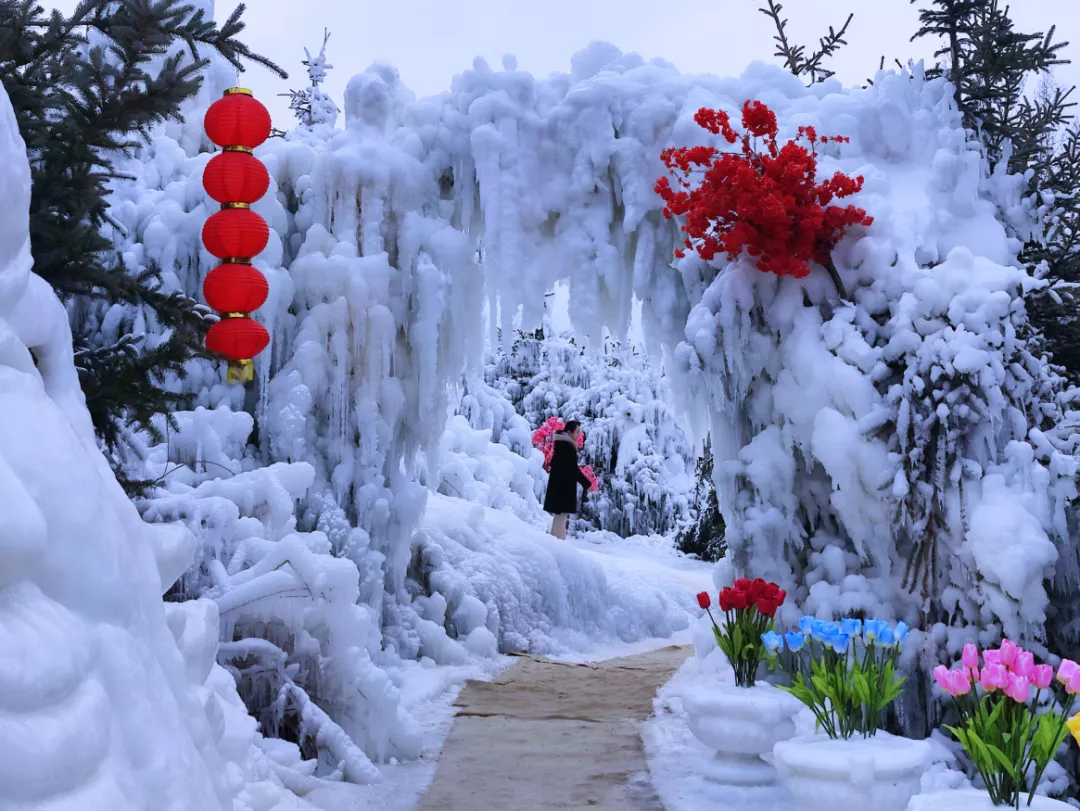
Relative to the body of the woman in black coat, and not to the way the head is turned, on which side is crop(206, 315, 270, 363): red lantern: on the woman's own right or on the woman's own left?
on the woman's own right

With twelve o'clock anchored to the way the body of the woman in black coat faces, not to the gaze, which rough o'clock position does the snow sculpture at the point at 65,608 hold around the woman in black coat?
The snow sculpture is roughly at 3 o'clock from the woman in black coat.

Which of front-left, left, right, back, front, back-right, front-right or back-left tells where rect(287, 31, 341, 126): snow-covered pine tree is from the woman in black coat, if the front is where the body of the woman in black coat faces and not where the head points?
back-left

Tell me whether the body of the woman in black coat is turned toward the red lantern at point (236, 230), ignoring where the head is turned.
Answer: no

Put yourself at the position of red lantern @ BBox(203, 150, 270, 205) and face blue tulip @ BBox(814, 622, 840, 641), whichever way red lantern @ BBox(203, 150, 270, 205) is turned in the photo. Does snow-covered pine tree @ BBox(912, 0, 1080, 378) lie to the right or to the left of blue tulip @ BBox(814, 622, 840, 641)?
left

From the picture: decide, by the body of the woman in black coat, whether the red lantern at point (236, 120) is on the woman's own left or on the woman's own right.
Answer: on the woman's own right

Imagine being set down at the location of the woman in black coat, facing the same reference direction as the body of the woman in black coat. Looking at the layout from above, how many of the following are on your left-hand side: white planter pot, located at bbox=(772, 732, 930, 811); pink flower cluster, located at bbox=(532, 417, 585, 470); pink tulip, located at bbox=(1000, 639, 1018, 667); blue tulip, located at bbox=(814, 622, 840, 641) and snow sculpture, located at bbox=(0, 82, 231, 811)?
1

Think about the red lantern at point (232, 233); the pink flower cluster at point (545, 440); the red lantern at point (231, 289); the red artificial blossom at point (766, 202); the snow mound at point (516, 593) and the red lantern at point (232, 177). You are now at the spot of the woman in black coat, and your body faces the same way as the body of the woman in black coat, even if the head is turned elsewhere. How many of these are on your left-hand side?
1

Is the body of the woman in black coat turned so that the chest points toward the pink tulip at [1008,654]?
no

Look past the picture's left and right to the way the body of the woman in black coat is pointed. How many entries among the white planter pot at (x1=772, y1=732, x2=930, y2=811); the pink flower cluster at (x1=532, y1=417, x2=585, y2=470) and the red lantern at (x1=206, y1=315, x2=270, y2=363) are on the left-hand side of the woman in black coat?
1

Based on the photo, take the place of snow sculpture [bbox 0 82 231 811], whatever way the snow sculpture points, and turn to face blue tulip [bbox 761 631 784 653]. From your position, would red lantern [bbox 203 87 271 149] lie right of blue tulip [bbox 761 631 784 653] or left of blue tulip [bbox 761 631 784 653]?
left

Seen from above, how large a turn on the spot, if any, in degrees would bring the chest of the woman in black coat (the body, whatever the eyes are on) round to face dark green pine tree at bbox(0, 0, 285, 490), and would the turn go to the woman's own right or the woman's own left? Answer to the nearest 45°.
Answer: approximately 90° to the woman's own right

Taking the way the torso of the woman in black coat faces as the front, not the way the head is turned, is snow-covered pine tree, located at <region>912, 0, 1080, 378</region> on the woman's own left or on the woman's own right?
on the woman's own right
